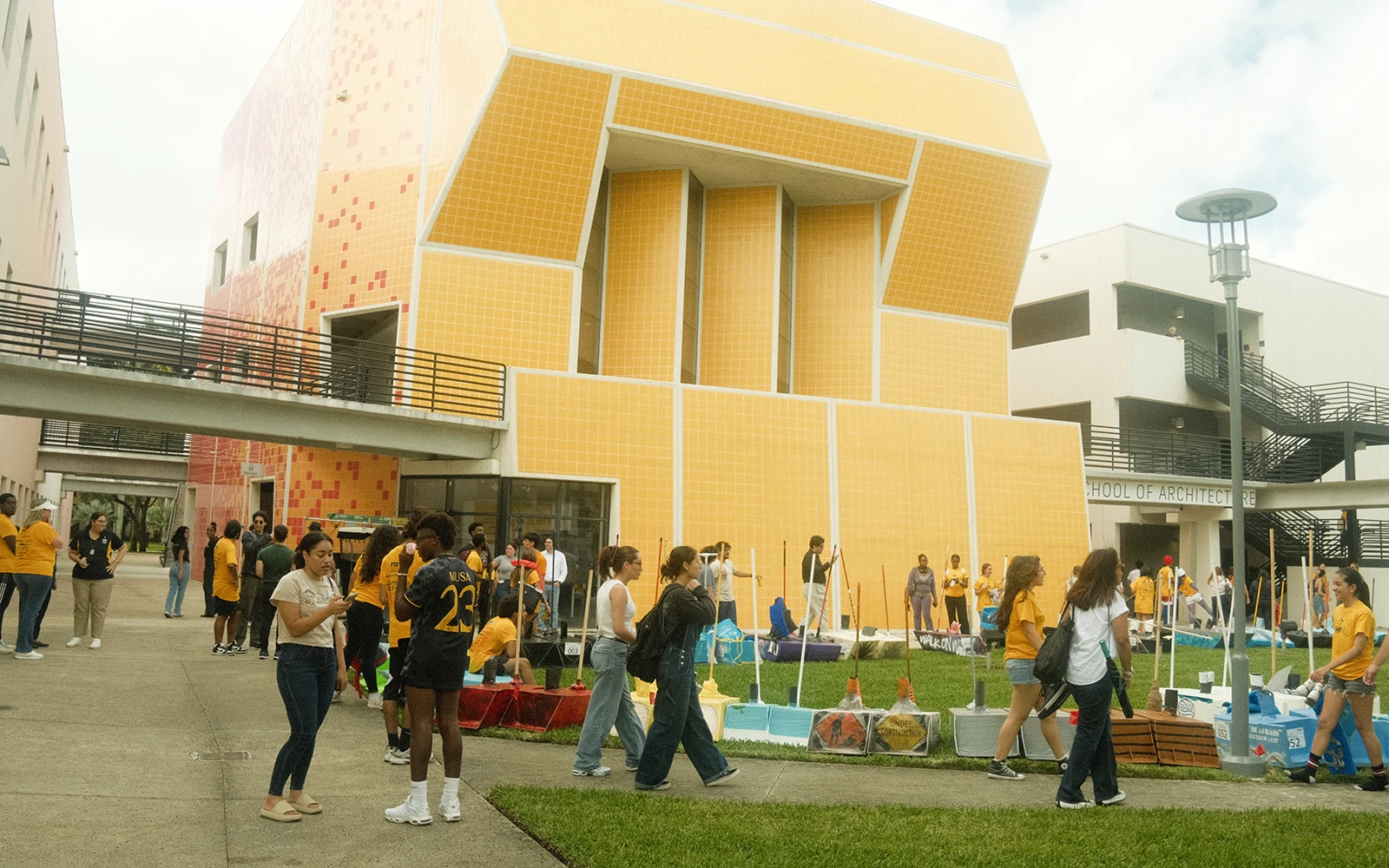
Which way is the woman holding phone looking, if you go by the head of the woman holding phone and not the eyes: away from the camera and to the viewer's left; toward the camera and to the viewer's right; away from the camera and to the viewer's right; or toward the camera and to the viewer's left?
toward the camera and to the viewer's right

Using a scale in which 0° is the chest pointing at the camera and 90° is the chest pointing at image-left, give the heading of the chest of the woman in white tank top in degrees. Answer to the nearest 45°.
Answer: approximately 270°

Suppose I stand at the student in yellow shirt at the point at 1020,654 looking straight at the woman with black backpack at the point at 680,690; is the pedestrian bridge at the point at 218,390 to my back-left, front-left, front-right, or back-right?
front-right

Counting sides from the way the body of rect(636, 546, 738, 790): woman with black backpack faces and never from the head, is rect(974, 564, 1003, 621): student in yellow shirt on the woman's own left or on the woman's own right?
on the woman's own left

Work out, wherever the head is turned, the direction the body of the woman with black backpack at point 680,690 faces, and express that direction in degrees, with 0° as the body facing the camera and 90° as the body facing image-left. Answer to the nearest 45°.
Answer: approximately 270°

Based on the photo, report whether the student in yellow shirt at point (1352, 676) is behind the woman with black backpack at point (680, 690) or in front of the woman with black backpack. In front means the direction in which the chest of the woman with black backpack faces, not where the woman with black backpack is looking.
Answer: in front

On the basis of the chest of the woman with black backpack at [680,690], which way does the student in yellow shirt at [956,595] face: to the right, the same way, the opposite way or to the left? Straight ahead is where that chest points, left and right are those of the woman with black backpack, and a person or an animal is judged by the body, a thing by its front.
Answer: to the right

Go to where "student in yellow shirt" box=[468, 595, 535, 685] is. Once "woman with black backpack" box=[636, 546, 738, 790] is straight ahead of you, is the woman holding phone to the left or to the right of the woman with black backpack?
right

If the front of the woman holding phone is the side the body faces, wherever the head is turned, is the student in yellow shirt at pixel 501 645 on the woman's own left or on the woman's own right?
on the woman's own left

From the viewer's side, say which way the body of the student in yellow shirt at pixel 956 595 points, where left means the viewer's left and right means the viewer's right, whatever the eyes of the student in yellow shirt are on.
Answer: facing the viewer

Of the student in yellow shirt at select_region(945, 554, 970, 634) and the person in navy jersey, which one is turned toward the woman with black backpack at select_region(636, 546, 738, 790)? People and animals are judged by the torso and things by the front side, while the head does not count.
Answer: the student in yellow shirt

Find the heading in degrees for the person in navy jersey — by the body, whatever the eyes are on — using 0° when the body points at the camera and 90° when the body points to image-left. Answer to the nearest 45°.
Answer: approximately 135°

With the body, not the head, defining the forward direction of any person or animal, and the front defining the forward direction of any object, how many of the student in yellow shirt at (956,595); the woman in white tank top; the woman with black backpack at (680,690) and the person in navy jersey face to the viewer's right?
2

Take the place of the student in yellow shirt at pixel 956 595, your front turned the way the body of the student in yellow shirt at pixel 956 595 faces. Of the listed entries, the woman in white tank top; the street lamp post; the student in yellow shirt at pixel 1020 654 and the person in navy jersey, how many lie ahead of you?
4

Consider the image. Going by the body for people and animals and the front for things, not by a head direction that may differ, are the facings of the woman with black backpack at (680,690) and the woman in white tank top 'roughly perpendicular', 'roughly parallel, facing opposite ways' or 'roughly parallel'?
roughly parallel

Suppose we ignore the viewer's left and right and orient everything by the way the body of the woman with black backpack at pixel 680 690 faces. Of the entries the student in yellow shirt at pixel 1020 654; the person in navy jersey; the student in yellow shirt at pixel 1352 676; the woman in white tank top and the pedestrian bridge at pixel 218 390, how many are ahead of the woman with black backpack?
2

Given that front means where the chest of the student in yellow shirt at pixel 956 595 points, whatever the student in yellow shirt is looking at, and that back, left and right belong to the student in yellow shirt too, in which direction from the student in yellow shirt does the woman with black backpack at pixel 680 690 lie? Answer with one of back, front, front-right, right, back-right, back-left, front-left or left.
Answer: front

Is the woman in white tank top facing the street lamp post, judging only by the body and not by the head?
yes

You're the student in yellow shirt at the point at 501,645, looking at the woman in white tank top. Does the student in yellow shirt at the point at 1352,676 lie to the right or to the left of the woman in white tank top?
left

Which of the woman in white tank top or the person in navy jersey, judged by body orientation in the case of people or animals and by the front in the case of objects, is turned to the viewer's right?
the woman in white tank top
